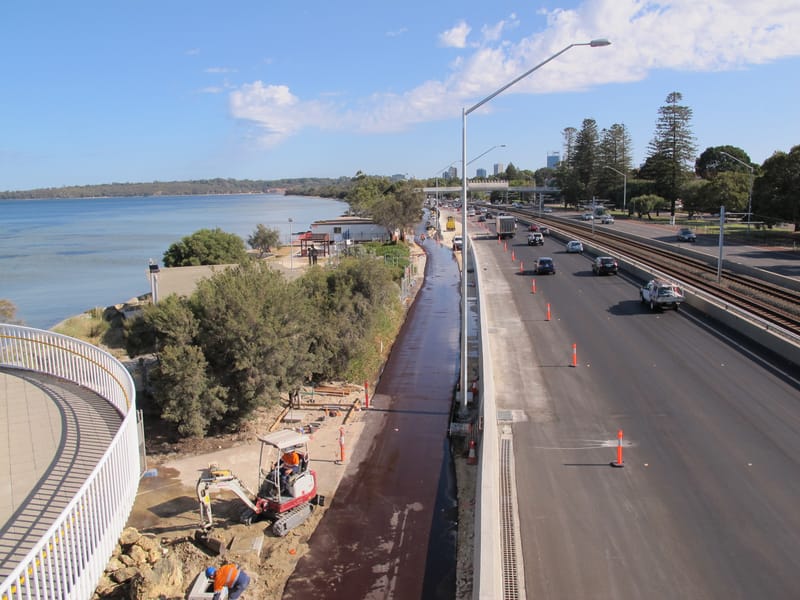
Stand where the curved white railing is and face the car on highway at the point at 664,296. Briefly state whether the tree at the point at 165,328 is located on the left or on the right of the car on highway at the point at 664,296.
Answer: left

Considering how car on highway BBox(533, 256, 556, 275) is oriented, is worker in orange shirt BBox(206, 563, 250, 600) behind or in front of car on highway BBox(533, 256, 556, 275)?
behind

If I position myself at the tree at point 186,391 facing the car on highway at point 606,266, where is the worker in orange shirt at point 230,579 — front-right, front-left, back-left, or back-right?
back-right

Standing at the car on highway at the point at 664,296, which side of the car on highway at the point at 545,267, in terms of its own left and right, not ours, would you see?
back

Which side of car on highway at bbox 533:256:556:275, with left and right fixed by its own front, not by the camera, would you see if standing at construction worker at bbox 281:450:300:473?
back

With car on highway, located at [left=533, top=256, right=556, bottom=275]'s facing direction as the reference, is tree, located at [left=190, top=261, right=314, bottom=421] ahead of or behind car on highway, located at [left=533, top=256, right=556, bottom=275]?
behind

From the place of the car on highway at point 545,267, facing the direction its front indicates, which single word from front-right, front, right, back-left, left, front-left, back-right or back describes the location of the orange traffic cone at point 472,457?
back

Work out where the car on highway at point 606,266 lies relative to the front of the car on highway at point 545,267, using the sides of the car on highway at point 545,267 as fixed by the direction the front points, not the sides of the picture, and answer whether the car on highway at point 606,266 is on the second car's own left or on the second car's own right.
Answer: on the second car's own right

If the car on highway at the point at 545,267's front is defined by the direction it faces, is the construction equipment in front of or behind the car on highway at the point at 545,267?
behind

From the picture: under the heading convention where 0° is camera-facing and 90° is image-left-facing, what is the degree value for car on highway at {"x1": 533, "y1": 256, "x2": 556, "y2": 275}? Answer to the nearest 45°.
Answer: approximately 180°
